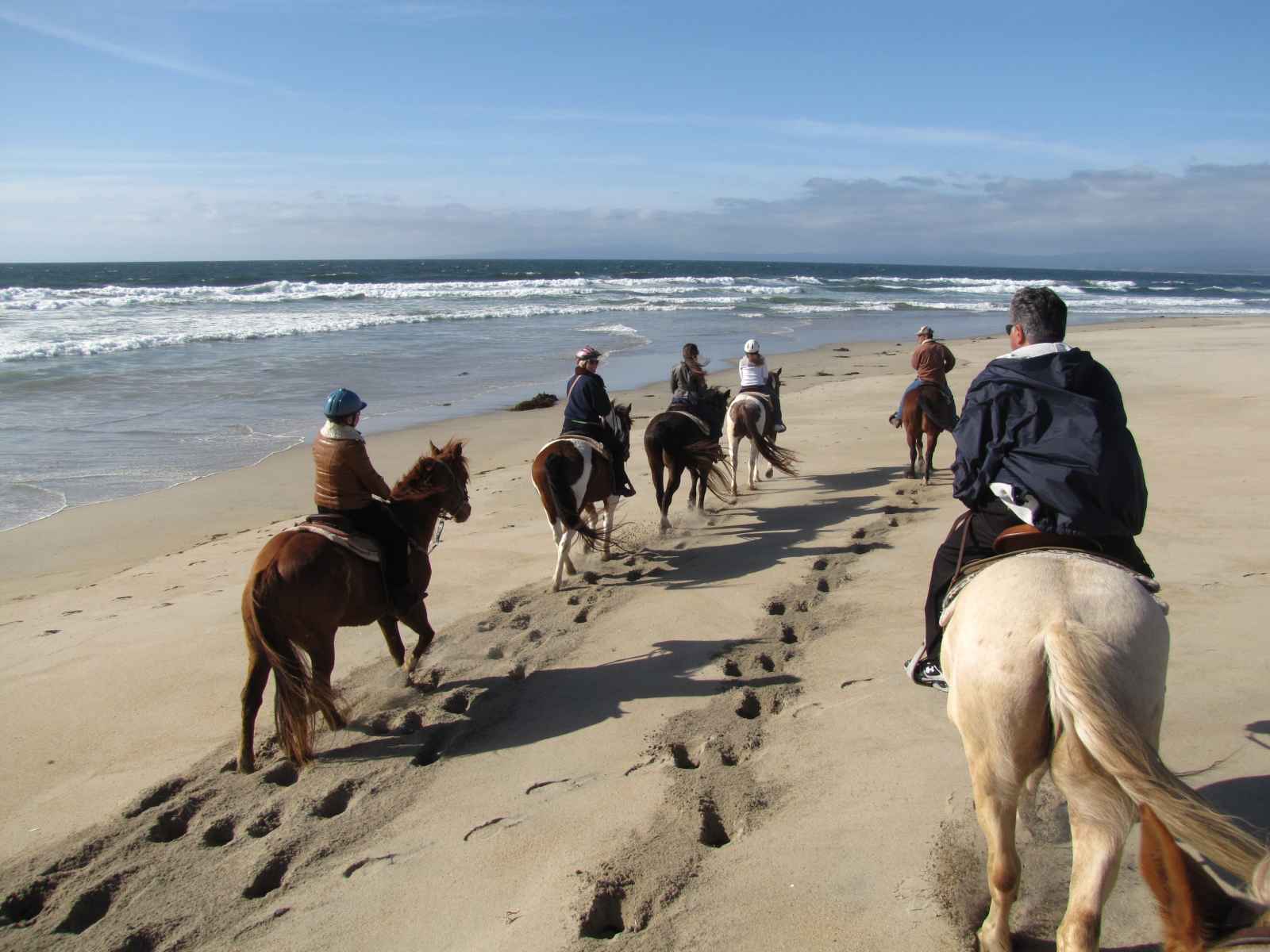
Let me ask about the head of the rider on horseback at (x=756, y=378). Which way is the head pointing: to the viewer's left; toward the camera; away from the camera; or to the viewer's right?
away from the camera

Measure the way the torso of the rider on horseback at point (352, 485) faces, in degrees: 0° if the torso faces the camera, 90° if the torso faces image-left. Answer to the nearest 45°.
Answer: approximately 225°

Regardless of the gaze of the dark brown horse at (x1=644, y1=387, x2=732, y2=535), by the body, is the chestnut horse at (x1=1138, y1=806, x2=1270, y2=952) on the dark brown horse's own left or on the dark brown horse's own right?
on the dark brown horse's own right

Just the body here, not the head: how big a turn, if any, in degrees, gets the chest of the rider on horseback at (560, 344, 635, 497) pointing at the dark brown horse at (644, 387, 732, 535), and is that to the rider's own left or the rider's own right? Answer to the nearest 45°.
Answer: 0° — they already face it

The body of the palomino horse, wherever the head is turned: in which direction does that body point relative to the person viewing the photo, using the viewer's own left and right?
facing away from the viewer

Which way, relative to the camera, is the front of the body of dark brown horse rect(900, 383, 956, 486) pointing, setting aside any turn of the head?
away from the camera

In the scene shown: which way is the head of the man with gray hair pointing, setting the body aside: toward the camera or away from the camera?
away from the camera

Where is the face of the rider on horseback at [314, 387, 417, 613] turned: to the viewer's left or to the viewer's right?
to the viewer's right

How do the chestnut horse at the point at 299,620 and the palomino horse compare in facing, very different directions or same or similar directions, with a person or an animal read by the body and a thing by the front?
same or similar directions

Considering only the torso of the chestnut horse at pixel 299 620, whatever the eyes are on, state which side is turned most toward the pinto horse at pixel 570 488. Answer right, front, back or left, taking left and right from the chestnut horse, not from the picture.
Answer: front

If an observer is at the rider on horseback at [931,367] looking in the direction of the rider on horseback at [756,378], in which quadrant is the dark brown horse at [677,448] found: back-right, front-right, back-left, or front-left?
front-left

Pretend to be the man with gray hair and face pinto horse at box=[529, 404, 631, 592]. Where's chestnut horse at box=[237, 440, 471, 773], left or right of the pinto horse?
left

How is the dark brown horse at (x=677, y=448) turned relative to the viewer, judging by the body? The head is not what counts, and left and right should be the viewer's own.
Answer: facing away from the viewer and to the right of the viewer

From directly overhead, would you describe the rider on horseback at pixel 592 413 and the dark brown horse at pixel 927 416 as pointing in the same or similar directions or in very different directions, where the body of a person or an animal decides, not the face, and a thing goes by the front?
same or similar directions

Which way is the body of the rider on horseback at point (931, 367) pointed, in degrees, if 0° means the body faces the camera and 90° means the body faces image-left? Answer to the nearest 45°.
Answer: approximately 180°

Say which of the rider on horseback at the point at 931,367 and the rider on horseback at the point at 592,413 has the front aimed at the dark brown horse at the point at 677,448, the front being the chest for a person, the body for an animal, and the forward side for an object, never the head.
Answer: the rider on horseback at the point at 592,413

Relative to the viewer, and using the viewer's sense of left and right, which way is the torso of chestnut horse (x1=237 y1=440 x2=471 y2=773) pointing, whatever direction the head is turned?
facing away from the viewer and to the right of the viewer

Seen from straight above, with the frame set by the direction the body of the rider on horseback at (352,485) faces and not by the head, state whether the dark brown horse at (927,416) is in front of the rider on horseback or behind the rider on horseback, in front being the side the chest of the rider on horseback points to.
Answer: in front

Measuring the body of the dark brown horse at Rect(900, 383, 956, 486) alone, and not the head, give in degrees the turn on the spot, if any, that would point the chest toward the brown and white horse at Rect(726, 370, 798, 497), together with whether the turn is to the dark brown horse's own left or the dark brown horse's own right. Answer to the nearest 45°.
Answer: approximately 90° to the dark brown horse's own left
